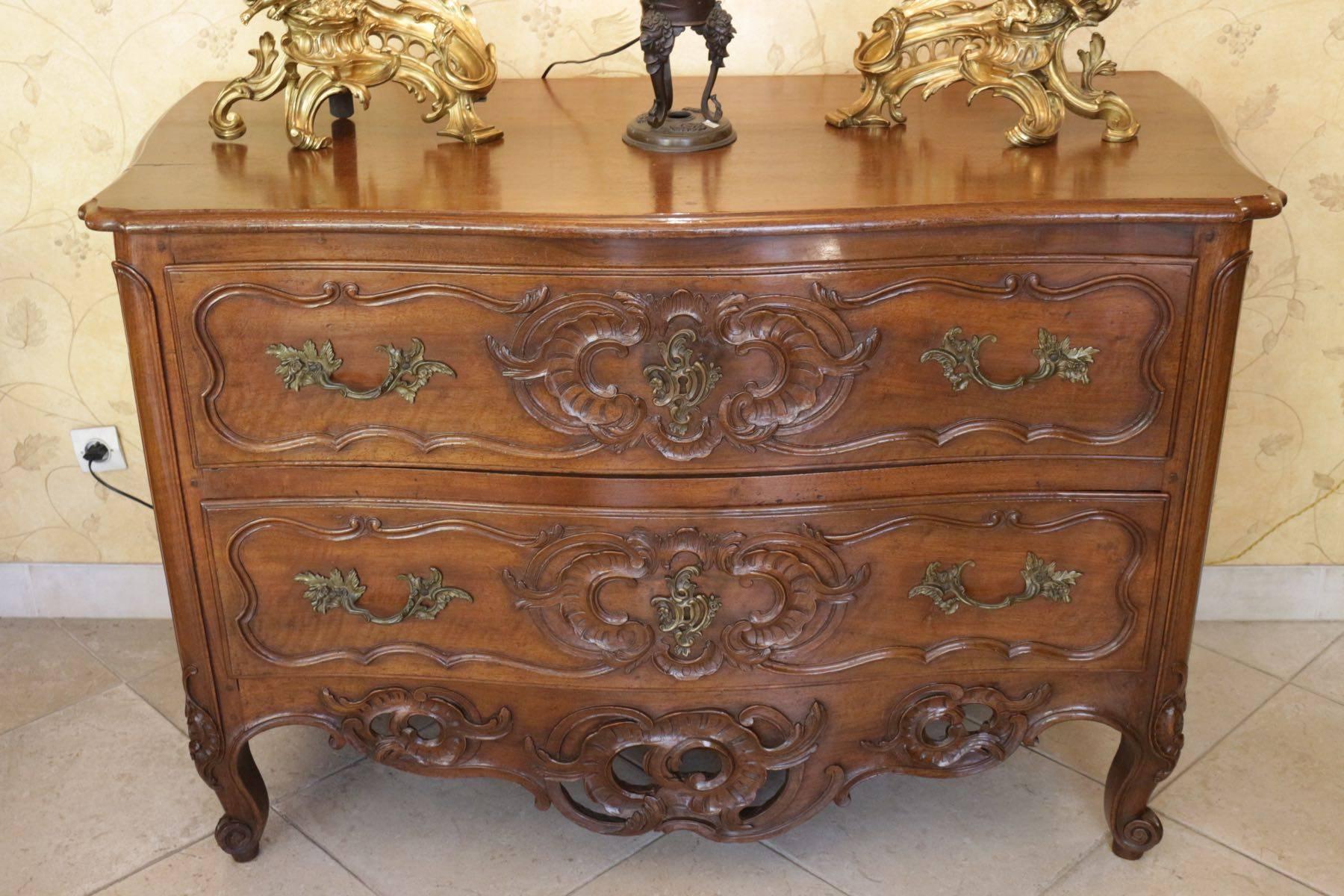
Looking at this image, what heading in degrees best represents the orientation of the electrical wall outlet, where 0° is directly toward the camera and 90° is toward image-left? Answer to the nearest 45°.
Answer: approximately 0°

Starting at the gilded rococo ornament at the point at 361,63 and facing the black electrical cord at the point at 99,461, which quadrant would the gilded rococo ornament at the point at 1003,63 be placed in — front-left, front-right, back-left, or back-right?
back-right

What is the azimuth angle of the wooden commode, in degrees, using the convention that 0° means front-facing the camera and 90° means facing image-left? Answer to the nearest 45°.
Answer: approximately 0°

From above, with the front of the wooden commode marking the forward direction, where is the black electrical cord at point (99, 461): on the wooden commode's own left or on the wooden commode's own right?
on the wooden commode's own right

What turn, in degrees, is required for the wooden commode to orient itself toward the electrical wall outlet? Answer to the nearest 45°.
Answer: approximately 135° to its right

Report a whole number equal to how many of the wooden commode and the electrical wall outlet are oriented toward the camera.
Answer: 2

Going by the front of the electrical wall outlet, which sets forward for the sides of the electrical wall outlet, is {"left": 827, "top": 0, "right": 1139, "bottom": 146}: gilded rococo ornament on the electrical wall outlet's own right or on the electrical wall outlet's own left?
on the electrical wall outlet's own left
